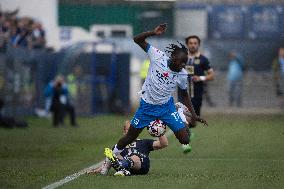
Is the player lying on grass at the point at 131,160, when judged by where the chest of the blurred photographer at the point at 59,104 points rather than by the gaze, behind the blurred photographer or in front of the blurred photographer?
in front

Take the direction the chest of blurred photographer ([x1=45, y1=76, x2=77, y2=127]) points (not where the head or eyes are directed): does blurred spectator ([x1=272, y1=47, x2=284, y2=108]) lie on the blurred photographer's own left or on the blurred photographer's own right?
on the blurred photographer's own left

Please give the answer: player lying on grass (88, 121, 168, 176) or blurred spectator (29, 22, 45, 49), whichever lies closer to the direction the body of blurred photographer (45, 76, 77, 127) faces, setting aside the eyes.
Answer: the player lying on grass
